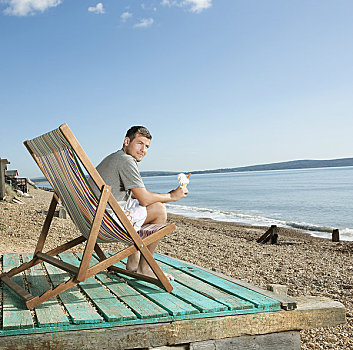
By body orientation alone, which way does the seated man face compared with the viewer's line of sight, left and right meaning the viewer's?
facing to the right of the viewer

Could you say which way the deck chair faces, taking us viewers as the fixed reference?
facing away from the viewer and to the right of the viewer

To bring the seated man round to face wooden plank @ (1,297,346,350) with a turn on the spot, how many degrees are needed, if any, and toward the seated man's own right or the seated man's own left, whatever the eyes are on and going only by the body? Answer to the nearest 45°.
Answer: approximately 90° to the seated man's own right

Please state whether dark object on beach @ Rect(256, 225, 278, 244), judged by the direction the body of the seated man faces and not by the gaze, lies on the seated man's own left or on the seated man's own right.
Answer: on the seated man's own left

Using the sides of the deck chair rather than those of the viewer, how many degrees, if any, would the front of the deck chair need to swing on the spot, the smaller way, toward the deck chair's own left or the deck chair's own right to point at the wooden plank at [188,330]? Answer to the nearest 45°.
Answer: approximately 90° to the deck chair's own right

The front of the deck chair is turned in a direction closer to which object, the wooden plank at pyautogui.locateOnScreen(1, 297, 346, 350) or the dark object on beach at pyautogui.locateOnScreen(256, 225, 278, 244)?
the dark object on beach

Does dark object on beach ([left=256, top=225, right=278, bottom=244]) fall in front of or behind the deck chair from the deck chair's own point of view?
in front
